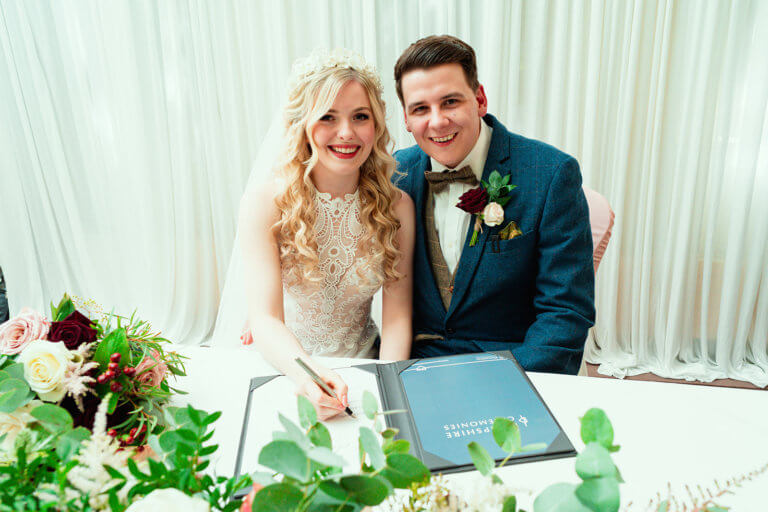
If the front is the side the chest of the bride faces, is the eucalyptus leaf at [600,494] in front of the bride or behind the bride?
in front

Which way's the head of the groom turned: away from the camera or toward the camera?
toward the camera

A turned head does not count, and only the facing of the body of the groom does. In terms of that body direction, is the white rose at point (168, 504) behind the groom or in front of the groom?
in front

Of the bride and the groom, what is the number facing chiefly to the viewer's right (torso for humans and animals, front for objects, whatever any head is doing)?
0

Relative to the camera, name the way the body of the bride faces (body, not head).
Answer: toward the camera

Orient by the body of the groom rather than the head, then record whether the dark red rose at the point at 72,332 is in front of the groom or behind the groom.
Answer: in front

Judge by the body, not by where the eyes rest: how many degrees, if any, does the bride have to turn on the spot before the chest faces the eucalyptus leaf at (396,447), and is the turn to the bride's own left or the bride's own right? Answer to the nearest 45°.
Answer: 0° — they already face it

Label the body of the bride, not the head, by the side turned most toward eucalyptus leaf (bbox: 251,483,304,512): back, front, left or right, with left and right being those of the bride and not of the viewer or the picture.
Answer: front

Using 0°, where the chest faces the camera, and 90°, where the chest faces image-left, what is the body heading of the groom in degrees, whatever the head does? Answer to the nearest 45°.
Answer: approximately 45°

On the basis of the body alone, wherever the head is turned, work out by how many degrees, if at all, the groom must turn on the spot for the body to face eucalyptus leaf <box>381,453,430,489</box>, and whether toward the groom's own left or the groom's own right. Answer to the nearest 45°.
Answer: approximately 45° to the groom's own left

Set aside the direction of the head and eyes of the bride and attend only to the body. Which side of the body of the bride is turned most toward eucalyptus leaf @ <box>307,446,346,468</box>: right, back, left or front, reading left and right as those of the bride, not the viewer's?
front

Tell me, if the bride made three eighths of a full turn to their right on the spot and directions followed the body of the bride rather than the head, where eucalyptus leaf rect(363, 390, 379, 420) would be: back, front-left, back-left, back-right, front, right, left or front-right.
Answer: back-left
